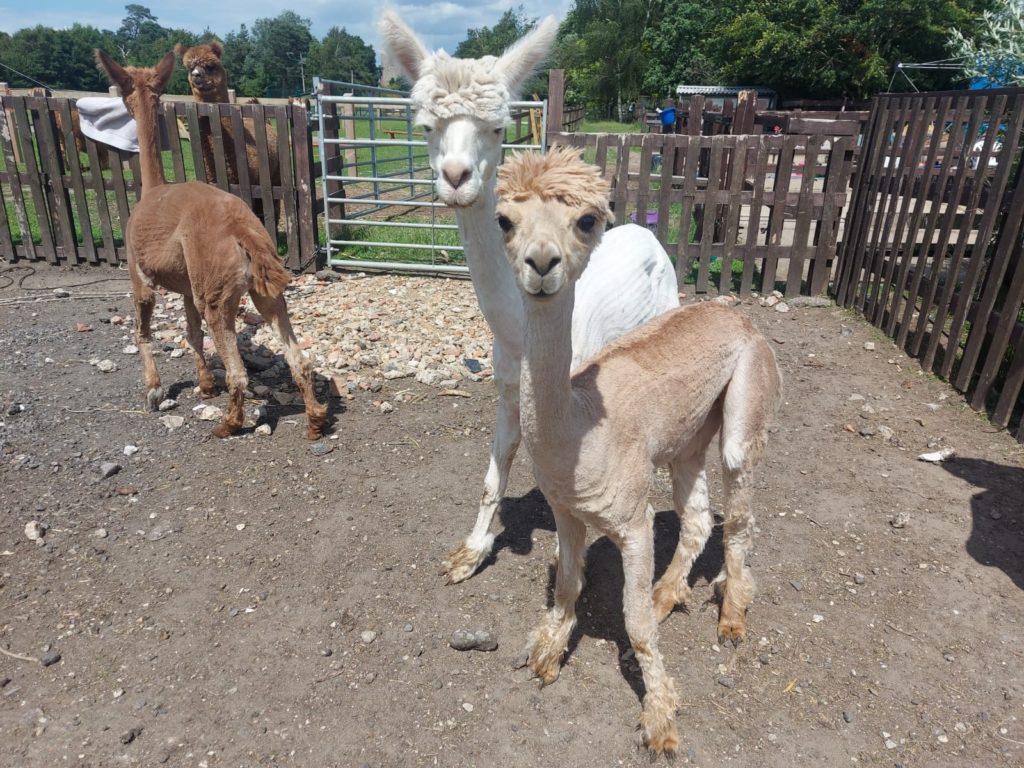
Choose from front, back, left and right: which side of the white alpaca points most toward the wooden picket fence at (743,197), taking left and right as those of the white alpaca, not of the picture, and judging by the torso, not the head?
back

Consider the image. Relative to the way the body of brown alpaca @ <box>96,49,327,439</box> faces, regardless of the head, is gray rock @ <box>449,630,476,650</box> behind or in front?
behind

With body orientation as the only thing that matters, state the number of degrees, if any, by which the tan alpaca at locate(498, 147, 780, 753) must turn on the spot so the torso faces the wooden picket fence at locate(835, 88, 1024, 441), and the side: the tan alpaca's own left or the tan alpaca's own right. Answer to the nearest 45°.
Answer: approximately 180°

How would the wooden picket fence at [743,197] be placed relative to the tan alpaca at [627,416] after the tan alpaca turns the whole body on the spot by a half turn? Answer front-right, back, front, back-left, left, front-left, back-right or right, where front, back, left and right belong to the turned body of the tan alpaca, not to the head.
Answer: front-left

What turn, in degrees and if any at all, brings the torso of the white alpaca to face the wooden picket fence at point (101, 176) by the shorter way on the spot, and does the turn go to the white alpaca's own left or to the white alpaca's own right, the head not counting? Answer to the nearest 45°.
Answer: approximately 90° to the white alpaca's own right

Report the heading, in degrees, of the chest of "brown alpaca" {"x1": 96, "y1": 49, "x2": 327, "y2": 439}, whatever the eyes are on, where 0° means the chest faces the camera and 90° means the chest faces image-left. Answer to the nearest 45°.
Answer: approximately 135°
